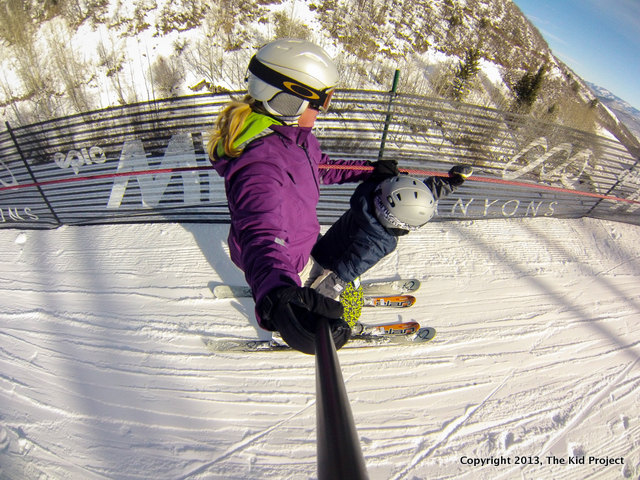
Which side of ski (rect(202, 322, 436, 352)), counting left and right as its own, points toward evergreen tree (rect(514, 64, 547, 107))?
left

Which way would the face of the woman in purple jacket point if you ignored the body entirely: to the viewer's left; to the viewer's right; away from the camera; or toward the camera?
to the viewer's right

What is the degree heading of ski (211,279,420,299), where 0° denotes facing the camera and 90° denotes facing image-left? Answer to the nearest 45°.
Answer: approximately 270°

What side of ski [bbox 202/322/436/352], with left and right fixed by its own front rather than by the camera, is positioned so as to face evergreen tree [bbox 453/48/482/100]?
left

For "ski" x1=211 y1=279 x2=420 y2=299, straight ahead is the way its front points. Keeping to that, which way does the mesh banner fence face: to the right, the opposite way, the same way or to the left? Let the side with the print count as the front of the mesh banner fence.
to the right

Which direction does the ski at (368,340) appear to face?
to the viewer's right

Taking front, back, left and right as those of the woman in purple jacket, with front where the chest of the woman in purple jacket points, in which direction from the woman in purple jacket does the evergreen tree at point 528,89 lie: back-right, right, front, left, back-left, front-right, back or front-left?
front-left

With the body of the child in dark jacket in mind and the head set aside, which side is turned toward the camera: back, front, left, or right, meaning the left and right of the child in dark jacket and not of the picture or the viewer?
right

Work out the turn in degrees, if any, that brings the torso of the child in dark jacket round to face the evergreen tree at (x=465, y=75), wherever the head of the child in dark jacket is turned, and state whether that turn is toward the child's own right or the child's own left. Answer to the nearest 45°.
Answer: approximately 90° to the child's own left

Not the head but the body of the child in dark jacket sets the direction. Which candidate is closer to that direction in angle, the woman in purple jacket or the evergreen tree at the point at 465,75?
the evergreen tree

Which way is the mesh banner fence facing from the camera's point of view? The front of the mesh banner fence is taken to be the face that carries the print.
toward the camera

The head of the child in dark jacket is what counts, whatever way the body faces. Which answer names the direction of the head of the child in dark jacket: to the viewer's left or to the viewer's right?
to the viewer's right

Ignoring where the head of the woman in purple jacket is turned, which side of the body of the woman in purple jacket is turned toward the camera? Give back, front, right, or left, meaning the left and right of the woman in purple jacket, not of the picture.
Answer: right
